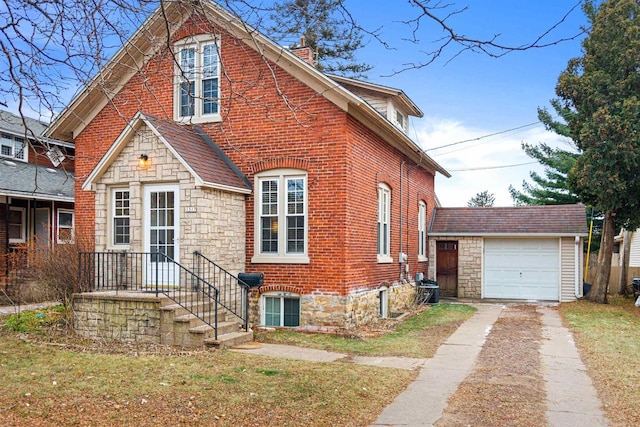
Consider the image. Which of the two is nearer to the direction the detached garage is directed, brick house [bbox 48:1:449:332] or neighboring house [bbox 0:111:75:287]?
the brick house

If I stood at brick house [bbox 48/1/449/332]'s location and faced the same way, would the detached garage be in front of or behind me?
behind

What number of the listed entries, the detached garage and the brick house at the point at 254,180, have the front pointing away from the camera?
0

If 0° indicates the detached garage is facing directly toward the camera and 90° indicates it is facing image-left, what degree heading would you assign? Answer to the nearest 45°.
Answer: approximately 0°

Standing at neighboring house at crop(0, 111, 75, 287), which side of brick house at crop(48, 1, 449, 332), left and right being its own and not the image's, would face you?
right

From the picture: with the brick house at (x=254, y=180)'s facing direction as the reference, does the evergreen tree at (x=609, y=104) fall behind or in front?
behind

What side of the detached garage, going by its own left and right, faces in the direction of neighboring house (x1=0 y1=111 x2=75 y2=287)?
right

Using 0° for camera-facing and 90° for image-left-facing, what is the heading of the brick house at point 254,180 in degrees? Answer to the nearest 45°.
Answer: approximately 45°

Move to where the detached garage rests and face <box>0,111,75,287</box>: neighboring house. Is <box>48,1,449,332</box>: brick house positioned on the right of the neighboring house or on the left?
left
